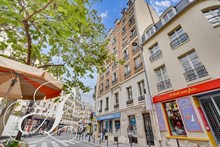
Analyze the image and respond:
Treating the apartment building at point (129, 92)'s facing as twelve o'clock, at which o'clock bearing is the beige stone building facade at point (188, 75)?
The beige stone building facade is roughly at 9 o'clock from the apartment building.

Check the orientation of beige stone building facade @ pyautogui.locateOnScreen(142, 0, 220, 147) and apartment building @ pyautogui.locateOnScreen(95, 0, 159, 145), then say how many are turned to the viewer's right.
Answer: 0

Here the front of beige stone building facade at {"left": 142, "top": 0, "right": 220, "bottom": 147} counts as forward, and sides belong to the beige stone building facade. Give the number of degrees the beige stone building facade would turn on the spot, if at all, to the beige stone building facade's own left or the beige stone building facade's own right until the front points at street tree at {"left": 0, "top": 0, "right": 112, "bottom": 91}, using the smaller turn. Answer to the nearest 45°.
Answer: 0° — it already faces it

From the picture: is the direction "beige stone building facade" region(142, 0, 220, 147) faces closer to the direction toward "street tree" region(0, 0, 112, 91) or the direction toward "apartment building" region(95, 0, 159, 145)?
the street tree

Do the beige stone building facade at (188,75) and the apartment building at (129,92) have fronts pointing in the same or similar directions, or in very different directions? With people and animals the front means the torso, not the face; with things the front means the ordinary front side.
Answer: same or similar directions

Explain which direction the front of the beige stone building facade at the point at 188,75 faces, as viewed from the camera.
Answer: facing the viewer and to the left of the viewer

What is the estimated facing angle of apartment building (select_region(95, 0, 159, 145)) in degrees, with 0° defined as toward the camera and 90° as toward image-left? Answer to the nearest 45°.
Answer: approximately 45°

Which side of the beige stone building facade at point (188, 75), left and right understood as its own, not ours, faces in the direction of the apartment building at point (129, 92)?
right

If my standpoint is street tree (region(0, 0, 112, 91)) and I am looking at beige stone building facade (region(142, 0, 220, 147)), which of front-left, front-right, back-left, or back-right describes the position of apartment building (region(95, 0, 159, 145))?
front-left
